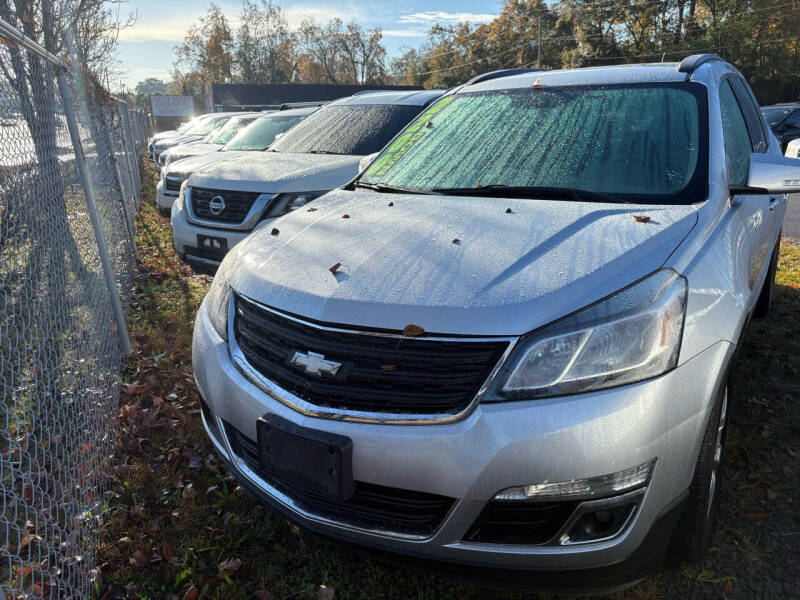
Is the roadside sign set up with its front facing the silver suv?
yes

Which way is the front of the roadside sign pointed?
toward the camera

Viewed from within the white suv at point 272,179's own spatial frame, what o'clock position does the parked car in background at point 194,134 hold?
The parked car in background is roughly at 4 o'clock from the white suv.

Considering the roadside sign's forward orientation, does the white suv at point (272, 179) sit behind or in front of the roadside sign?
in front

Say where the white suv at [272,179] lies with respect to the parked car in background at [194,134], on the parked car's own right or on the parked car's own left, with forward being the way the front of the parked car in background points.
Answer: on the parked car's own left

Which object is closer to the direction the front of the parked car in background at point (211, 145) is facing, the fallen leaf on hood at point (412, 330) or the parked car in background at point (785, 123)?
the fallen leaf on hood

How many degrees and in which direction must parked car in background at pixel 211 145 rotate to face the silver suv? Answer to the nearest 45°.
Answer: approximately 45° to its left

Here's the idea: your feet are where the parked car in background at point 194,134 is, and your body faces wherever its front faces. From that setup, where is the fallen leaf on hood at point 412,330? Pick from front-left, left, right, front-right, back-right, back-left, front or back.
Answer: front-left

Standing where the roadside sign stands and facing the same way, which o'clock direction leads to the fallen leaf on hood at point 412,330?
The fallen leaf on hood is roughly at 12 o'clock from the roadside sign.

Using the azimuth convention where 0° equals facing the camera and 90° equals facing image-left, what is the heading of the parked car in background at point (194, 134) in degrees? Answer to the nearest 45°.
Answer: approximately 45°

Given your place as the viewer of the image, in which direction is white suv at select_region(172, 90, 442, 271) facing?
facing the viewer and to the left of the viewer

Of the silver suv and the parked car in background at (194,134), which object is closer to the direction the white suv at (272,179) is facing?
the silver suv
